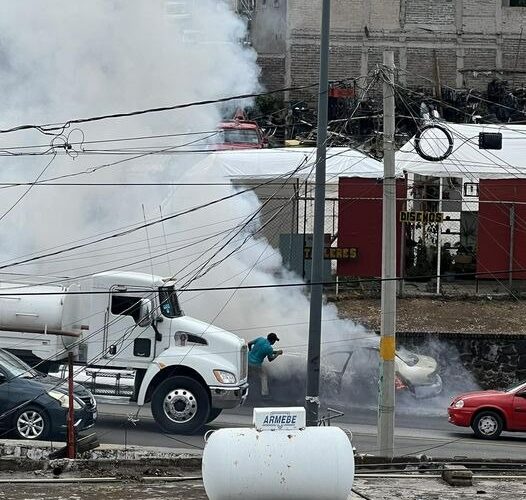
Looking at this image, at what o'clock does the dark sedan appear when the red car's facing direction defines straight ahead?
The dark sedan is roughly at 11 o'clock from the red car.

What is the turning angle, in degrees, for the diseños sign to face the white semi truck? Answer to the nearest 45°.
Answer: approximately 45° to its right

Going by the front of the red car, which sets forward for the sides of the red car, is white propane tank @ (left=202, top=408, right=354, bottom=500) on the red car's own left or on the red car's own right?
on the red car's own left

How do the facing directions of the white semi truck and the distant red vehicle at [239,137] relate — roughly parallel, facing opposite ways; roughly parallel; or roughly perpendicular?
roughly perpendicular

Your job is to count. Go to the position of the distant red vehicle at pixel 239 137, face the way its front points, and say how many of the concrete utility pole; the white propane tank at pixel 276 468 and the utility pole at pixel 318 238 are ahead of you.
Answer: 3

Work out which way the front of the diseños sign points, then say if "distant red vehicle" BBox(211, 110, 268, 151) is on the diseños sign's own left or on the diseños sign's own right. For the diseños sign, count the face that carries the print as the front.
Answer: on the diseños sign's own right

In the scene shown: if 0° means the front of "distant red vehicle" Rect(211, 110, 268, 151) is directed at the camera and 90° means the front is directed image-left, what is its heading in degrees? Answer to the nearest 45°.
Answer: approximately 0°

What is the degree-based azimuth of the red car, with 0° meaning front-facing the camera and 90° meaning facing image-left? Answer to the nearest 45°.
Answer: approximately 90°

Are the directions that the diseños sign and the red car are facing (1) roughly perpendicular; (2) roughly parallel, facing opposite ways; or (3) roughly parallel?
roughly perpendicular

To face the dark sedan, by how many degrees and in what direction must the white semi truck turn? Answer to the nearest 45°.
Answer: approximately 135° to its right

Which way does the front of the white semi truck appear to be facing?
to the viewer's right
